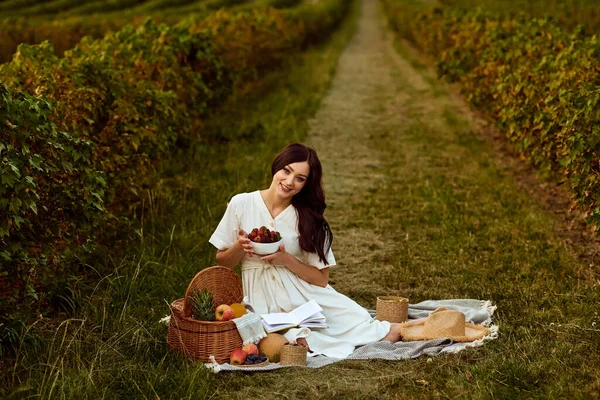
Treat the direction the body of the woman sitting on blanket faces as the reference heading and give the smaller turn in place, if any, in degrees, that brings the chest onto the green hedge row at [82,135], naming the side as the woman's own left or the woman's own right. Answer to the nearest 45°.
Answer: approximately 135° to the woman's own right

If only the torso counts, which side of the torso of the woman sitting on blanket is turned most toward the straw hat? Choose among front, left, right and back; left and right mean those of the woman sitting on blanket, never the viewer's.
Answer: left

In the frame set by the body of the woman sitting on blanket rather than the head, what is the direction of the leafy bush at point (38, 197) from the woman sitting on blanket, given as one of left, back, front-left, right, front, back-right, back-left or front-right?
right

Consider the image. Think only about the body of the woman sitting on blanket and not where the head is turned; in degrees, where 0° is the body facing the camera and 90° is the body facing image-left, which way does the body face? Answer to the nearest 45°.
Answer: approximately 0°

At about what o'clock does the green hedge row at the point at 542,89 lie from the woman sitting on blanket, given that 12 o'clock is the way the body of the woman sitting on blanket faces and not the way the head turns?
The green hedge row is roughly at 7 o'clock from the woman sitting on blanket.

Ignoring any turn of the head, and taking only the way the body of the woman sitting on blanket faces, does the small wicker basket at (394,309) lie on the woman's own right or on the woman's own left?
on the woman's own left

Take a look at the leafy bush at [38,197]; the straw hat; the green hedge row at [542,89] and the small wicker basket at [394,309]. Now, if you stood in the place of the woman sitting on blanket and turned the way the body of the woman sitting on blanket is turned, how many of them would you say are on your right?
1

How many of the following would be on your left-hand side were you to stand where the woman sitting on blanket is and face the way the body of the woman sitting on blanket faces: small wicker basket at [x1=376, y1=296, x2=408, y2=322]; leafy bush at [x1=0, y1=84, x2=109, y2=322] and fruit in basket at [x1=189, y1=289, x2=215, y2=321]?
1

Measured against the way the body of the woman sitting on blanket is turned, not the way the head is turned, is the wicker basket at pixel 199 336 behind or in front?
in front

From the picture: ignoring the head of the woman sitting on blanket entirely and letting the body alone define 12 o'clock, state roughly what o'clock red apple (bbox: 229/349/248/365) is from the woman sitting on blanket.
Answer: The red apple is roughly at 1 o'clock from the woman sitting on blanket.

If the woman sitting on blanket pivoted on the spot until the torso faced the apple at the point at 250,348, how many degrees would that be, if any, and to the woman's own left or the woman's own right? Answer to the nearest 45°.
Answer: approximately 45° to the woman's own right

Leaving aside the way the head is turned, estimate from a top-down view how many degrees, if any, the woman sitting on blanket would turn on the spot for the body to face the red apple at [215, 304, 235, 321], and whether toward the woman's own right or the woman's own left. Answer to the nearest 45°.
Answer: approximately 45° to the woman's own right
